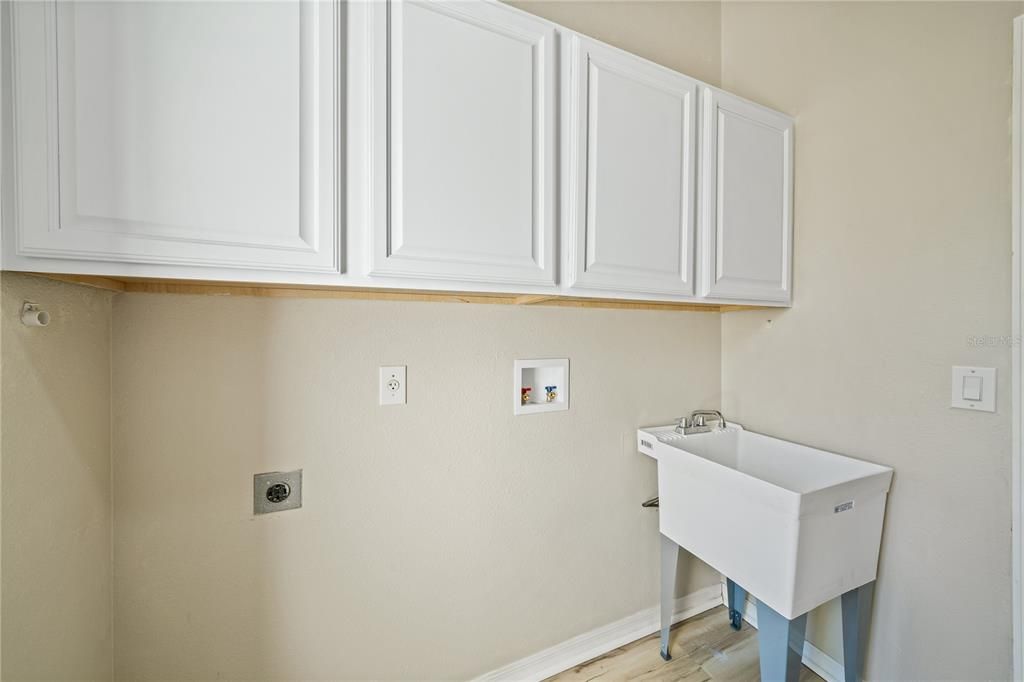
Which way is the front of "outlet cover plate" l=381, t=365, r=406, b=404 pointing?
toward the camera

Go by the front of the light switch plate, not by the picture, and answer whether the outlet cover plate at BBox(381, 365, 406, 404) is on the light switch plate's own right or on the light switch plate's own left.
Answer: on the light switch plate's own right

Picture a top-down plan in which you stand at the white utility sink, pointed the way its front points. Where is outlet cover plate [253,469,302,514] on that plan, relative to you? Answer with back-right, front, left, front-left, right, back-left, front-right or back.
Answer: right

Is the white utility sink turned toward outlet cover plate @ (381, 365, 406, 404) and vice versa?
no

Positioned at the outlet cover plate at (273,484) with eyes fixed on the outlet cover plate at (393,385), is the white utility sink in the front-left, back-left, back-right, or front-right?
front-right

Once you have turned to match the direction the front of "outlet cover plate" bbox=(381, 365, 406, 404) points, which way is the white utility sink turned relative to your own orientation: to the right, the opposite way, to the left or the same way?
the same way

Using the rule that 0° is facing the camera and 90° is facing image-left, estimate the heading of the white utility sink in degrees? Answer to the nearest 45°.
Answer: approximately 315°

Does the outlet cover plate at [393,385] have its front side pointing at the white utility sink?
no
